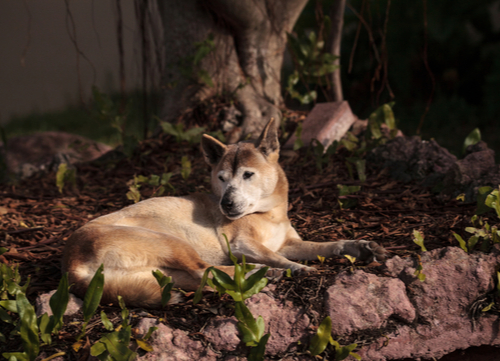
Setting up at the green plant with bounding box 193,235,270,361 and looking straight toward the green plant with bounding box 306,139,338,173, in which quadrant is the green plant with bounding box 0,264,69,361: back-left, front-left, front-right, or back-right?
back-left

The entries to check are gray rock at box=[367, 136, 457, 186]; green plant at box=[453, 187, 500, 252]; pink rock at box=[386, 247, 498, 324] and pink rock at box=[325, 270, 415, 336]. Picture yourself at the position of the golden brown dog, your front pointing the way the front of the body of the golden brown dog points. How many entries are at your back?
0

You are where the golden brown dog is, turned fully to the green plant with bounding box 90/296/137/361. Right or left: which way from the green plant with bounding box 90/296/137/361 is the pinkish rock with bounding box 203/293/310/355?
left

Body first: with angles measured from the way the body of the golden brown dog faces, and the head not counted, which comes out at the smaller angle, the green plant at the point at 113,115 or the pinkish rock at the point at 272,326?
the pinkish rock

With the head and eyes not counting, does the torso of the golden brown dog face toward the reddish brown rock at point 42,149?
no

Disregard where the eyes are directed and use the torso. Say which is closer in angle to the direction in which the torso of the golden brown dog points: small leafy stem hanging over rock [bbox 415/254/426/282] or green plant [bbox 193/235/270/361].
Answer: the small leafy stem hanging over rock

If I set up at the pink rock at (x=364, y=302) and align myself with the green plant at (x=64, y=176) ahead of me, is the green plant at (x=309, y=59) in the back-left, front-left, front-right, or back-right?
front-right

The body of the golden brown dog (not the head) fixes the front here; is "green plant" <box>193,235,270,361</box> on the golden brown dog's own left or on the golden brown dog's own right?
on the golden brown dog's own right

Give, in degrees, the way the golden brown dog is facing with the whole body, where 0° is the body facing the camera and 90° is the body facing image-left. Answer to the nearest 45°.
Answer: approximately 270°

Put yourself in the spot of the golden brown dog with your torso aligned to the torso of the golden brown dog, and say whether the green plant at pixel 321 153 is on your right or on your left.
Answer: on your left

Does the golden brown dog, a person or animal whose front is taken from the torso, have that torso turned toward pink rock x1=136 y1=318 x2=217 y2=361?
no

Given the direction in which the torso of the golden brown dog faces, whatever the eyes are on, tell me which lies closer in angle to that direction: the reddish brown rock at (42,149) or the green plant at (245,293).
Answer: the green plant

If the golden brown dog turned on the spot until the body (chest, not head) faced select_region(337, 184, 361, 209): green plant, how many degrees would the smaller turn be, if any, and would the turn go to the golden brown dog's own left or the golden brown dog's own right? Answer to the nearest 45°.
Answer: approximately 45° to the golden brown dog's own left

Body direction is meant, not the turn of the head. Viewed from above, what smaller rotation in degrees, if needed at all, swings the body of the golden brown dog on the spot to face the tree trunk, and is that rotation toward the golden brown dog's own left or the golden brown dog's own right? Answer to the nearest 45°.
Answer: approximately 90° to the golden brown dog's own left

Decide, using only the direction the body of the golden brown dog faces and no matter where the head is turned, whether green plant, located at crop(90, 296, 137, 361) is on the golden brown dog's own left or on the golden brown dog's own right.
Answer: on the golden brown dog's own right

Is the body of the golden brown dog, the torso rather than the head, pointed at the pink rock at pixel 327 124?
no

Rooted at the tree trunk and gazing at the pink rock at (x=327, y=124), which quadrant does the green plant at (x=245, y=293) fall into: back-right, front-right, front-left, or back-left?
front-right

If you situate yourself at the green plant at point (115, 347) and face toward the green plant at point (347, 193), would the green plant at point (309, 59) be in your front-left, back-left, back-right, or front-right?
front-left
